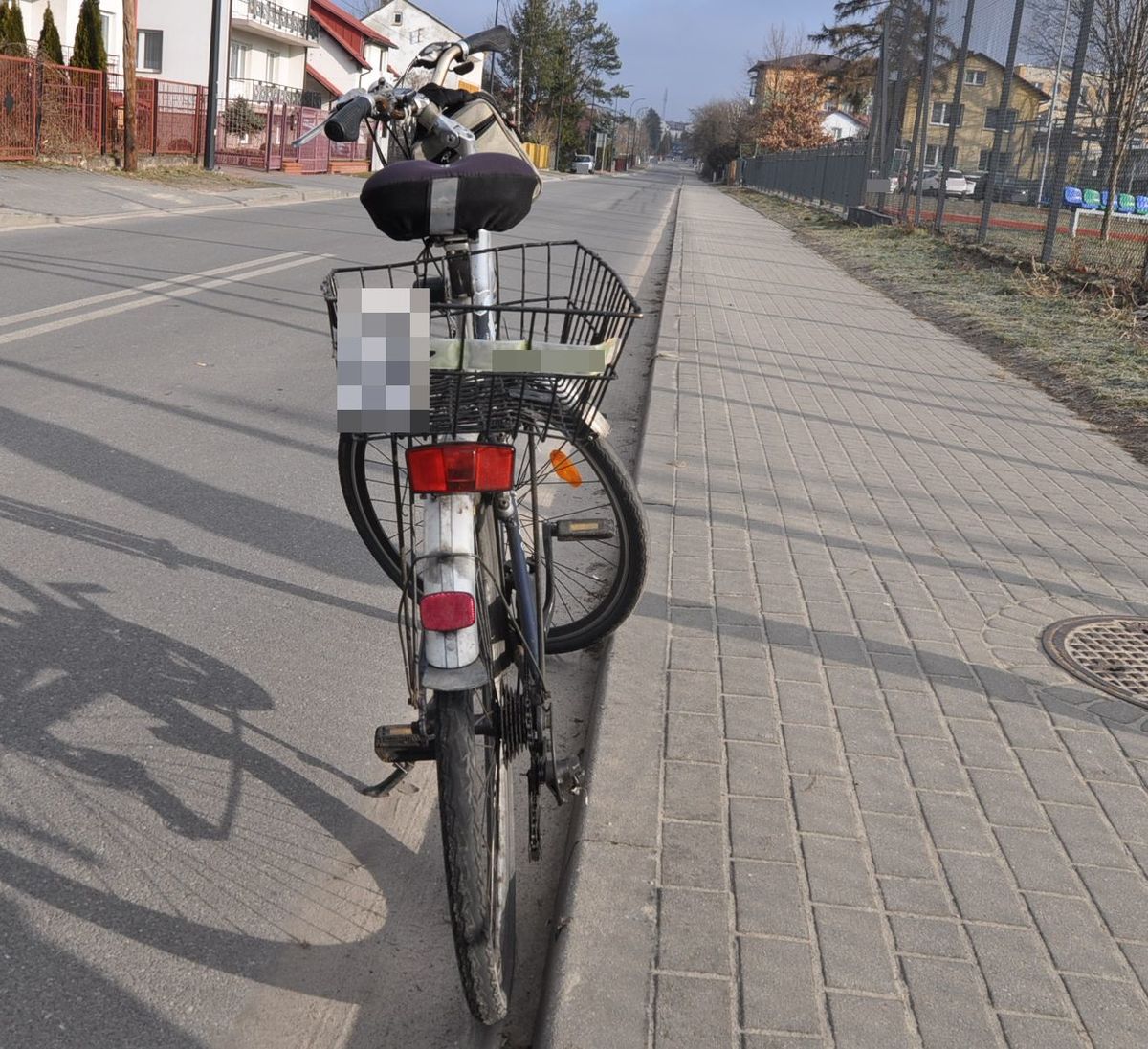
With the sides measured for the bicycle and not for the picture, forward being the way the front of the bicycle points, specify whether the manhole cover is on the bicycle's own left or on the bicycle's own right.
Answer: on the bicycle's own right

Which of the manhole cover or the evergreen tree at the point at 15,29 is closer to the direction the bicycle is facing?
the evergreen tree

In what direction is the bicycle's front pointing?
away from the camera

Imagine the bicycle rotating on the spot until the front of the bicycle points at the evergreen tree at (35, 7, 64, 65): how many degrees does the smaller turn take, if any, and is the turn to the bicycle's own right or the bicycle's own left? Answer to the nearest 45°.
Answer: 0° — it already faces it

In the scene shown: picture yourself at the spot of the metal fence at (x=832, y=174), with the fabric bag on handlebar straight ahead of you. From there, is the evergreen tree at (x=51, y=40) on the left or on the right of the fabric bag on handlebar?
right

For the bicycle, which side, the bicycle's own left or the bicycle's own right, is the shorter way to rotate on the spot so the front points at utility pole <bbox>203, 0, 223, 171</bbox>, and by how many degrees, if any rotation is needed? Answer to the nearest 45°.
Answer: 0° — it already faces it
